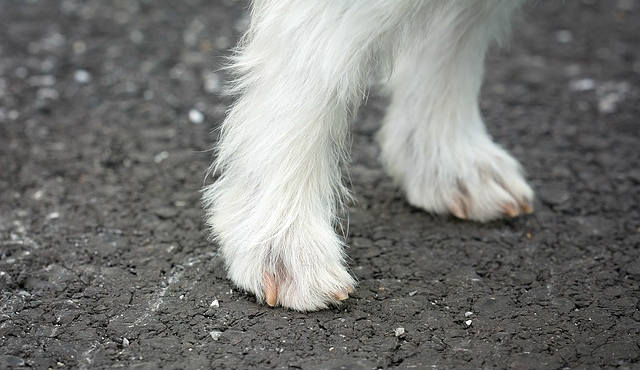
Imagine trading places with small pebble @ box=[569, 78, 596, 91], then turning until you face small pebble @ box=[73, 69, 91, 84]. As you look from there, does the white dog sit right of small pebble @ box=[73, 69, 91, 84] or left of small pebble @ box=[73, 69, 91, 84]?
left

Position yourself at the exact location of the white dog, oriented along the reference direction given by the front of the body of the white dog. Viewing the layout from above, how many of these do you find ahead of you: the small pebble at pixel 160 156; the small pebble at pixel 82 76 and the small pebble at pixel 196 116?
0

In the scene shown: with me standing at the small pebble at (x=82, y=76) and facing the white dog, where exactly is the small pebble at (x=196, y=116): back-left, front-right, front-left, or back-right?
front-left

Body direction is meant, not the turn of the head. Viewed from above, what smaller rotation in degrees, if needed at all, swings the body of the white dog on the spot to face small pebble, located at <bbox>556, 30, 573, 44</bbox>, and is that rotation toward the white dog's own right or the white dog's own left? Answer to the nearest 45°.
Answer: approximately 90° to the white dog's own left

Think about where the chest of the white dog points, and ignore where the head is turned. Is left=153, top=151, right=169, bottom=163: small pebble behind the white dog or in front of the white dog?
behind

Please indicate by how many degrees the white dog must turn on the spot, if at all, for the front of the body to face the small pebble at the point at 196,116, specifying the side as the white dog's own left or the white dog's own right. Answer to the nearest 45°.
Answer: approximately 180°

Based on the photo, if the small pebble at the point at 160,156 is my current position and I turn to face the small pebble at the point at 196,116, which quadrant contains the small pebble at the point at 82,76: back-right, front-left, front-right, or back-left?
front-left

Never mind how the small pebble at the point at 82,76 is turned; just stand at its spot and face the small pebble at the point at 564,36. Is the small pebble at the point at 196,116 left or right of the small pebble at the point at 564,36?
right

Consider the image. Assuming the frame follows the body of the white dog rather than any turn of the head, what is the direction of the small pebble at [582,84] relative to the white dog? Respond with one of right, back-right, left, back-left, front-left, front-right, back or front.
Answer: left

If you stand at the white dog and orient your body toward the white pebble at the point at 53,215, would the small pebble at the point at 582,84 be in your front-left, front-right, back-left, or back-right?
back-right

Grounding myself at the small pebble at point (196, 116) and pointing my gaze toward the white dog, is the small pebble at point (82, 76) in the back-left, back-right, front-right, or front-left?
back-right

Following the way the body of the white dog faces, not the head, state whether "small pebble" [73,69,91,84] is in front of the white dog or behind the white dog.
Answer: behind

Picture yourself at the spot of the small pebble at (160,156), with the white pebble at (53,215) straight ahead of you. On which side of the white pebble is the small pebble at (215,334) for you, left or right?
left

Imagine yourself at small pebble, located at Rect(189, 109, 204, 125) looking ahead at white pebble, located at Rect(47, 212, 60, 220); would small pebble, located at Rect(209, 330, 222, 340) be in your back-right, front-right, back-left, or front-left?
front-left

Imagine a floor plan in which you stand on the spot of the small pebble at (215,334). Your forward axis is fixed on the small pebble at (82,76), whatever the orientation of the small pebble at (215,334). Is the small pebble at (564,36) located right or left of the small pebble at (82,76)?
right

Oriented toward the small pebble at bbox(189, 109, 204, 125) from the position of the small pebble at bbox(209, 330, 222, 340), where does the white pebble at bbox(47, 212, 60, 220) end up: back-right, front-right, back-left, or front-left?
front-left
